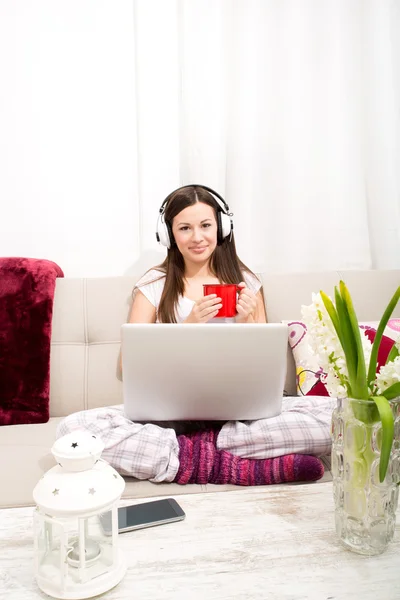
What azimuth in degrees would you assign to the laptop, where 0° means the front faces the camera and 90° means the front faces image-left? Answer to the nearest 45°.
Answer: approximately 180°

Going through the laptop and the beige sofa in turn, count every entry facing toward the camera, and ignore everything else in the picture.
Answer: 1

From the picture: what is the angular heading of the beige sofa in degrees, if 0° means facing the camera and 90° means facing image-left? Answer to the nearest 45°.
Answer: approximately 0°

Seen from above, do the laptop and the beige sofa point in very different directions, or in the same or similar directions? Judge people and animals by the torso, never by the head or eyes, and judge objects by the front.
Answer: very different directions

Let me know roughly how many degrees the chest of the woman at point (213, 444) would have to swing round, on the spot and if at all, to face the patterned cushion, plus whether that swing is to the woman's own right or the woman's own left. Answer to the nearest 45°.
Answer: approximately 135° to the woman's own left
